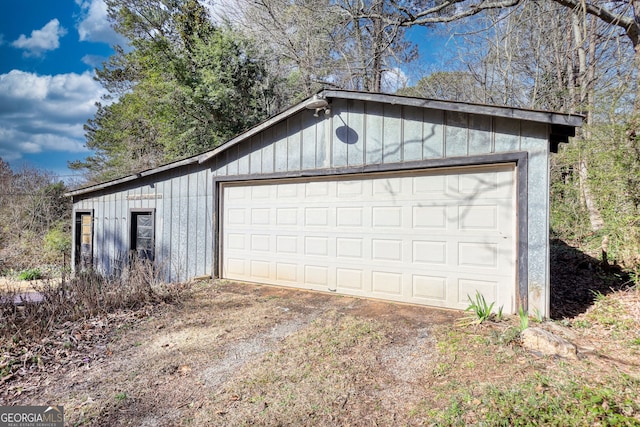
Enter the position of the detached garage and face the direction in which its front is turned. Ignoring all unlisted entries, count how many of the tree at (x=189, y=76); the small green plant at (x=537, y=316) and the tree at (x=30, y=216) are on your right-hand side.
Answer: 2

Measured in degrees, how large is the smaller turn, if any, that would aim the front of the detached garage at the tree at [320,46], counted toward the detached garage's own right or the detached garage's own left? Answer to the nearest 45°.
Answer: approximately 135° to the detached garage's own right

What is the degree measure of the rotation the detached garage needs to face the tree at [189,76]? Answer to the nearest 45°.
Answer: approximately 90° to its right

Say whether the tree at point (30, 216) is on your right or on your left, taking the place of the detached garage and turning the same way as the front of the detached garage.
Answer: on your right

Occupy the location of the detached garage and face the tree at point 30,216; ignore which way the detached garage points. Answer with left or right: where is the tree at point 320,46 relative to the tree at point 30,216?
right

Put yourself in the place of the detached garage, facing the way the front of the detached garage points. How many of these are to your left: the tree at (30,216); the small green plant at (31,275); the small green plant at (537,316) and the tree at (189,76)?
1

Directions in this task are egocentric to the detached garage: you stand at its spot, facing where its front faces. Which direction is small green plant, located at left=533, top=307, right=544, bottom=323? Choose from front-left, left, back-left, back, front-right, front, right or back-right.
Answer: left

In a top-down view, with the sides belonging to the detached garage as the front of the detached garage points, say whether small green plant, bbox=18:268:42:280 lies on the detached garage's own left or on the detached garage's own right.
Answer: on the detached garage's own right

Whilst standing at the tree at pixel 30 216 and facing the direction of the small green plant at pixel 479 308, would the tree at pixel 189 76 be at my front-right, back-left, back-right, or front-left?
front-left

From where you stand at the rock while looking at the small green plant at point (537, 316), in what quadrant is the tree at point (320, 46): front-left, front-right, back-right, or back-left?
front-left

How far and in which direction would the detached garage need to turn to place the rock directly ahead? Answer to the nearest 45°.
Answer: approximately 90° to its left

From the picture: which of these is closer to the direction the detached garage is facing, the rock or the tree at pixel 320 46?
the rock
